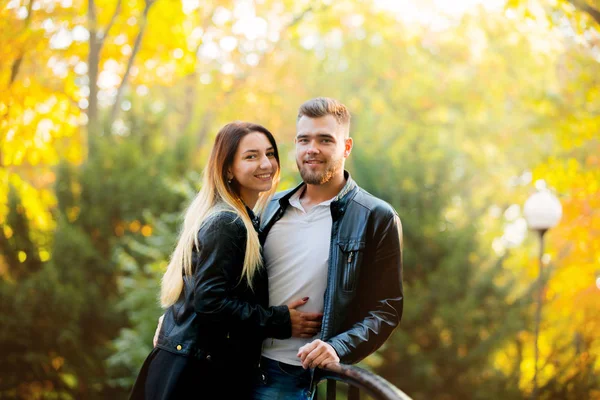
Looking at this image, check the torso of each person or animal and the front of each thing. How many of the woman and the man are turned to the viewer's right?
1

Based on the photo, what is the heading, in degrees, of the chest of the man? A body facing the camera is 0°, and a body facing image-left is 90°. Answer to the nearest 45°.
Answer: approximately 45°

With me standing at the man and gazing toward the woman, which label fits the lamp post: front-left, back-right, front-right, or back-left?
back-right

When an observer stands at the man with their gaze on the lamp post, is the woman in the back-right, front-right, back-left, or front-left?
back-left

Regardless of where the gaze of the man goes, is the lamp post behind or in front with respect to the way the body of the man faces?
behind

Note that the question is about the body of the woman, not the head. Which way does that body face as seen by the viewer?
to the viewer's right
